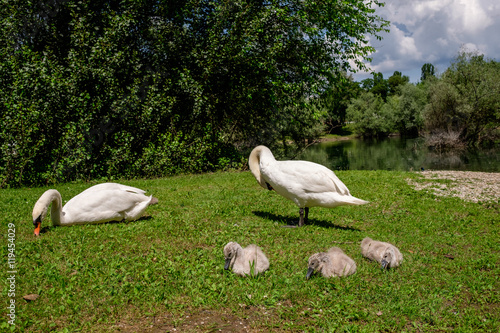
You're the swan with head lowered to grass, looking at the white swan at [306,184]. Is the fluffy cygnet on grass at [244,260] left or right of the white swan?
right

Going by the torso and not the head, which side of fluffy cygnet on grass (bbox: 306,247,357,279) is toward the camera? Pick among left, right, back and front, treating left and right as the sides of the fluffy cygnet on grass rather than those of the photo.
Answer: left

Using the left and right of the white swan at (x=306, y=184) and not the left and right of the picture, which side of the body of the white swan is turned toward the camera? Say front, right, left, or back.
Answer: left

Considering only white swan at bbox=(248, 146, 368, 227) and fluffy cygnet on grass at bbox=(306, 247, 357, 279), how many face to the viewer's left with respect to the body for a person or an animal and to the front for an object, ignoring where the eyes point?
2

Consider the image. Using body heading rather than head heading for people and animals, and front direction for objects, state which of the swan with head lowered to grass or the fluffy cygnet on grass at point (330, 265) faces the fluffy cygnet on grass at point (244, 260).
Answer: the fluffy cygnet on grass at point (330, 265)

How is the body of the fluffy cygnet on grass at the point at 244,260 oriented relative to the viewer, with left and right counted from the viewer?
facing to the left of the viewer

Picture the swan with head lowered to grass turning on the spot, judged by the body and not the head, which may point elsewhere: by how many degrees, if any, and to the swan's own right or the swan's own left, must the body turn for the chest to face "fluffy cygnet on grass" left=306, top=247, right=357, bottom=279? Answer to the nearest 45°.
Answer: approximately 135° to the swan's own left

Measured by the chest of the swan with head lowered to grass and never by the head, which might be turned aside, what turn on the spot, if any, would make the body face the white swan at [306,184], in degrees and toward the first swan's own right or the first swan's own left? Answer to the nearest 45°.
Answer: approximately 180°

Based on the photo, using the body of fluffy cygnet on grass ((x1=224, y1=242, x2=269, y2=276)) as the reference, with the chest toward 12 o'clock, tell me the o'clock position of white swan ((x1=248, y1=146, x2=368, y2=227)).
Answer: The white swan is roughly at 4 o'clock from the fluffy cygnet on grass.

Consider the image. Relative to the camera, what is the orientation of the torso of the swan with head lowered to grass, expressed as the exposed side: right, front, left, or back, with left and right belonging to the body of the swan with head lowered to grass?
left

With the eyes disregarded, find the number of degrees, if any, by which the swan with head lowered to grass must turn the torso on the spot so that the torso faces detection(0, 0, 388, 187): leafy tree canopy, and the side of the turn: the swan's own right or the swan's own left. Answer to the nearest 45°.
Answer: approximately 90° to the swan's own right
